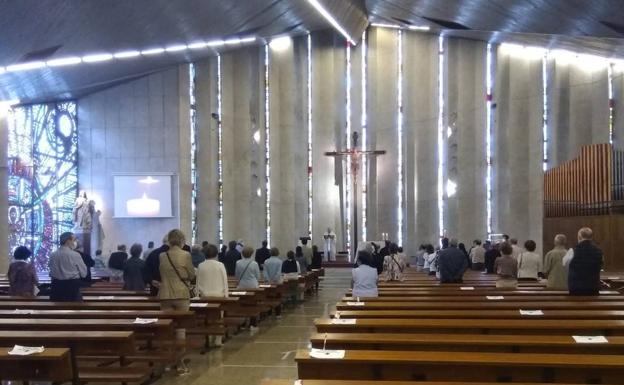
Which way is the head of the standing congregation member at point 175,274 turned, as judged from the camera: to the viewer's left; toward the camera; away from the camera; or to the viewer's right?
away from the camera

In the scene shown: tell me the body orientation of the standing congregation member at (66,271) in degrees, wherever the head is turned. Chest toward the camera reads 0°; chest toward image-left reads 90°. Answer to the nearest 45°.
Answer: approximately 225°

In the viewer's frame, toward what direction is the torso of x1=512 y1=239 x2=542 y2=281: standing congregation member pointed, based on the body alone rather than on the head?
away from the camera

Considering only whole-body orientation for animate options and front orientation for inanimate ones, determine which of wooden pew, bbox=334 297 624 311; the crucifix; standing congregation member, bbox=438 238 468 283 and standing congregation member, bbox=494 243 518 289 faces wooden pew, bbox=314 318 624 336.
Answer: the crucifix

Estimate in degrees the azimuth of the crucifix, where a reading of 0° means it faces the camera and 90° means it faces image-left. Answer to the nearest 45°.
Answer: approximately 0°

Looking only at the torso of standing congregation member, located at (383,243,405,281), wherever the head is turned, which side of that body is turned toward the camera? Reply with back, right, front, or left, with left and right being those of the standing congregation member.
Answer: back

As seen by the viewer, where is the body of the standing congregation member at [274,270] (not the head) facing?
away from the camera

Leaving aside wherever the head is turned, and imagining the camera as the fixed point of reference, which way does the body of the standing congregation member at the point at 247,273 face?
away from the camera

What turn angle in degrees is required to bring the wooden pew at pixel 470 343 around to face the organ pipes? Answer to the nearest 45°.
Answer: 0° — it already faces it

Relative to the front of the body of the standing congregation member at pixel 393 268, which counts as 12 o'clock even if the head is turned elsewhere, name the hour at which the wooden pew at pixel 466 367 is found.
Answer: The wooden pew is roughly at 6 o'clock from the standing congregation member.

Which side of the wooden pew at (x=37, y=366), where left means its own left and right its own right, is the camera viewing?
back
